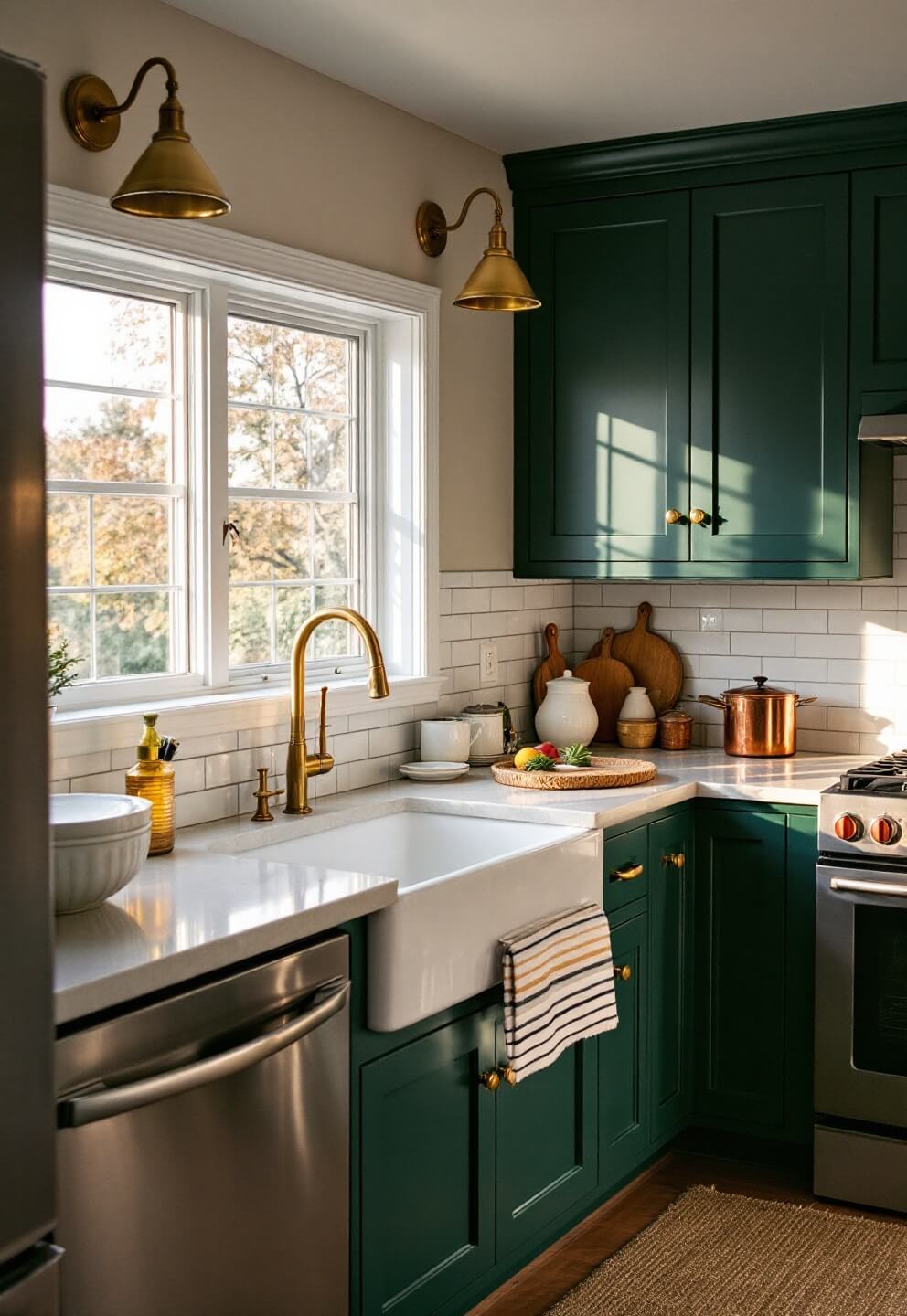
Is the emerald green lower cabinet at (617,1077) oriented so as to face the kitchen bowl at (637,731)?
no

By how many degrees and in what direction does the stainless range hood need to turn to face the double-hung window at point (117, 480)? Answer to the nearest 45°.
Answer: approximately 45° to its right

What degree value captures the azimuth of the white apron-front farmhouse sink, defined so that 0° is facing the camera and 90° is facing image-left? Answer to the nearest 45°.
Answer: approximately 315°

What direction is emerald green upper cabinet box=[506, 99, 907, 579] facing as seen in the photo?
toward the camera

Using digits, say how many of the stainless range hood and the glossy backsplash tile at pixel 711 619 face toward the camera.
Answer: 2

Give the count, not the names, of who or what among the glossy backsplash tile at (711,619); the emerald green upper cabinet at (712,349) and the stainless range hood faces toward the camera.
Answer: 3

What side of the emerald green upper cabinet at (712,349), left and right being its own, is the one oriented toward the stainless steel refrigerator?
front

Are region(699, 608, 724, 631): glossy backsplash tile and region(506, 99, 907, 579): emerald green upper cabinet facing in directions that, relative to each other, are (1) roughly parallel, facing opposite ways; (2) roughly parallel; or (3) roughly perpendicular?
roughly parallel

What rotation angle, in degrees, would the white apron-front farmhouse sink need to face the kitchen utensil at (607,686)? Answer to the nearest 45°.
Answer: approximately 135° to its left

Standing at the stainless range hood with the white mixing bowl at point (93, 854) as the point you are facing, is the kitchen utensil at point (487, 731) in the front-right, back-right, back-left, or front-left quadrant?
front-right

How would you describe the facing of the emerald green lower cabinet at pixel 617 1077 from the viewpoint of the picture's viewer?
facing the viewer and to the right of the viewer

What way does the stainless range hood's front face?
toward the camera
